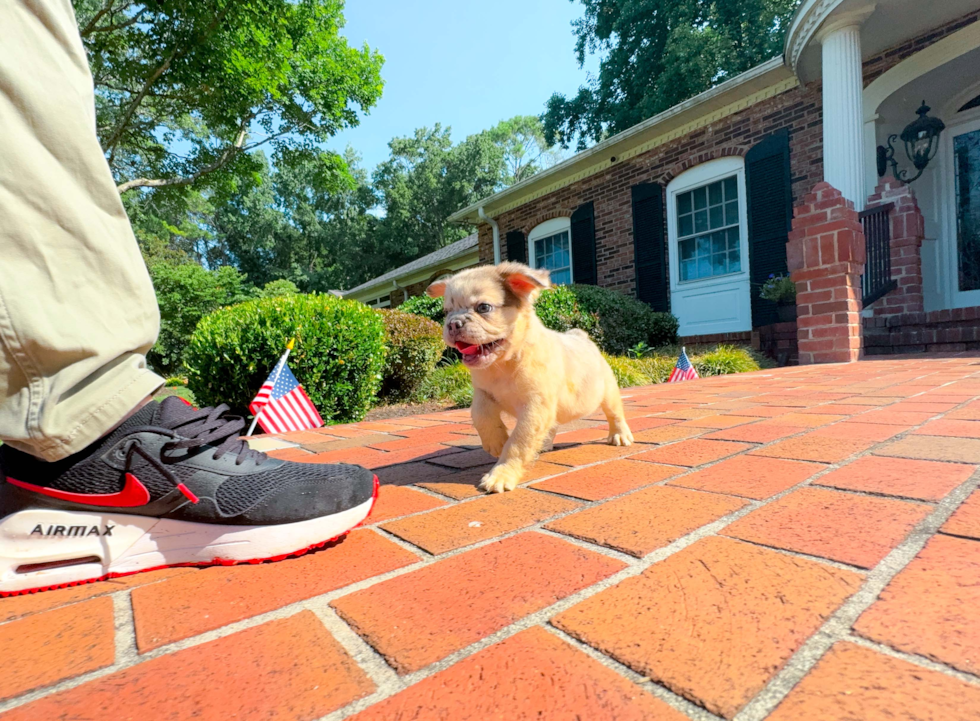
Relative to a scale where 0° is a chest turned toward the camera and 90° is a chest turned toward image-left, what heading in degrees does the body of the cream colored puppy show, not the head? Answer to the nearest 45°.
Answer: approximately 45°

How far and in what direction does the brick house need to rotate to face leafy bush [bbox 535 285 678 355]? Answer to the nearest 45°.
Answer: approximately 45° to its right

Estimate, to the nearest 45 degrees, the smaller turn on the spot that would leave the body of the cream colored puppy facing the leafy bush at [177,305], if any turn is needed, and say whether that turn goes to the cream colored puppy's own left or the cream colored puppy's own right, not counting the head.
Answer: approximately 90° to the cream colored puppy's own right

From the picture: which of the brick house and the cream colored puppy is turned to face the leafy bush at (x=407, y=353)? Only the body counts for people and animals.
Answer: the brick house

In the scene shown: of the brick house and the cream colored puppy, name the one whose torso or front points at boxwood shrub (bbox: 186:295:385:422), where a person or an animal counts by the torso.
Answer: the brick house

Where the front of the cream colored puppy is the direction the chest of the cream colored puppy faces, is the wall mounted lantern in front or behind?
behind

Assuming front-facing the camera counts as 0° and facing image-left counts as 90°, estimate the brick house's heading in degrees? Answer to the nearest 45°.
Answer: approximately 45°

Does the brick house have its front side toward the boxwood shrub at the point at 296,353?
yes

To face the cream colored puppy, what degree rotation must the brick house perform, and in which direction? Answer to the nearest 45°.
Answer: approximately 45° to its left
